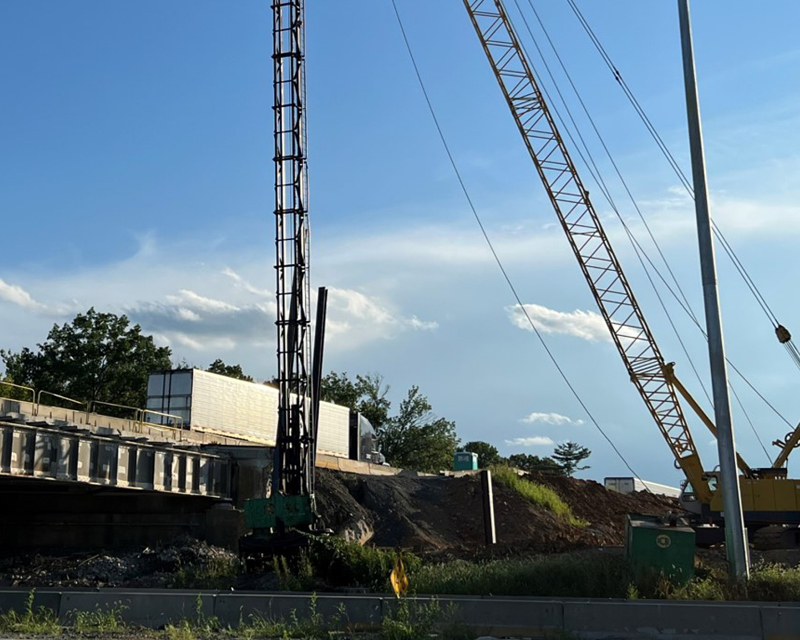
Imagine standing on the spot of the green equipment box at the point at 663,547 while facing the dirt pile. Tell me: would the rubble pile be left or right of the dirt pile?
left

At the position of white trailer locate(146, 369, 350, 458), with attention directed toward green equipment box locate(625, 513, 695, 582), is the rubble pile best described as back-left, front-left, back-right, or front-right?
front-right

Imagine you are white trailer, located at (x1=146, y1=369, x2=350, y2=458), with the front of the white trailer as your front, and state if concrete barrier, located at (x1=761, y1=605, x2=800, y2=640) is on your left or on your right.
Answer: on your right

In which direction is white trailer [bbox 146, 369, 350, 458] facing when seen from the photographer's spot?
facing away from the viewer and to the right of the viewer

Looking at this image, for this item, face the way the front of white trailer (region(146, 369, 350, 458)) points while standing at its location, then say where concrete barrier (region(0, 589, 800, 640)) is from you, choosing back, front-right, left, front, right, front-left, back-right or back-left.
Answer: back-right

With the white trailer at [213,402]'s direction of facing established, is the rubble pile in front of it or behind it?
behind

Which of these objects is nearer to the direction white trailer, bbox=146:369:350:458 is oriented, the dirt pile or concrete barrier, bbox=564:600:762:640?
the dirt pile

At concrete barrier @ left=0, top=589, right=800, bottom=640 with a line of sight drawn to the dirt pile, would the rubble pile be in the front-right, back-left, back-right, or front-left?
front-left

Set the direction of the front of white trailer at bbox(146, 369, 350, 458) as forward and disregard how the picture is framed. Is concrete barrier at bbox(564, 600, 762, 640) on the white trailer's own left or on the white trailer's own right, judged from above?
on the white trailer's own right
